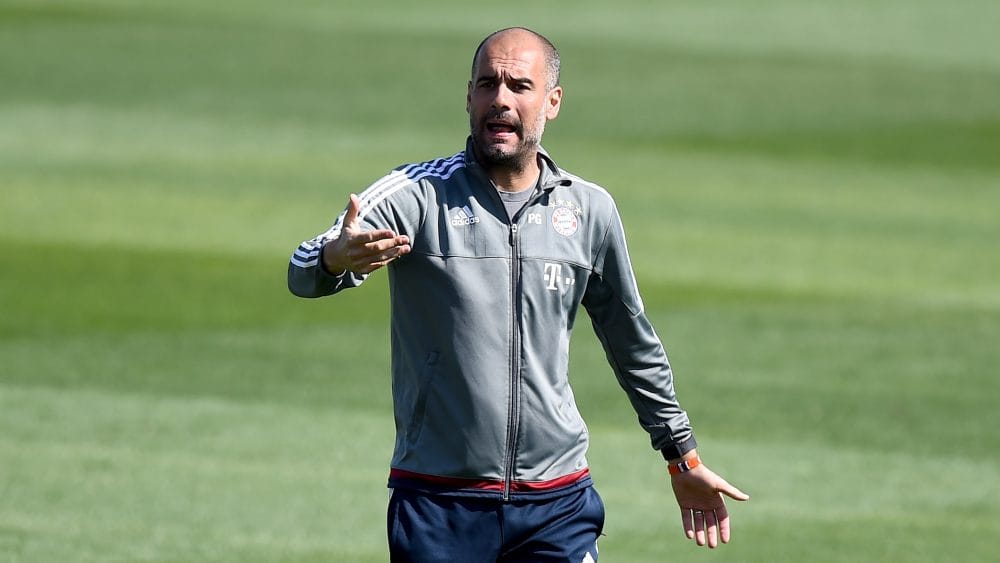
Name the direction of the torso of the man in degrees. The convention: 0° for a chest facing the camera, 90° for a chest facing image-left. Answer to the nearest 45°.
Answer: approximately 0°
